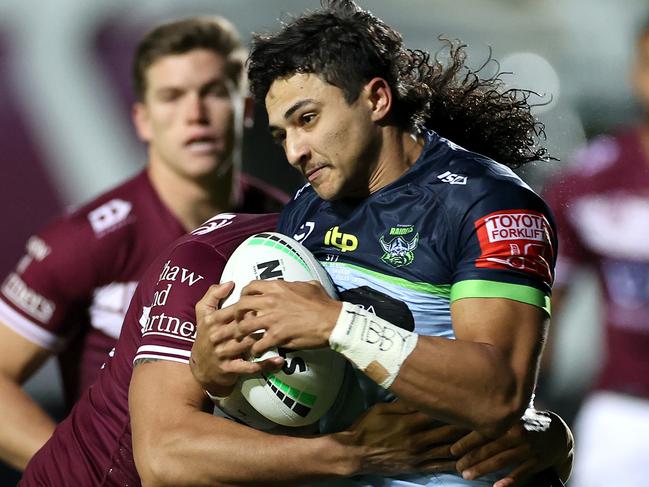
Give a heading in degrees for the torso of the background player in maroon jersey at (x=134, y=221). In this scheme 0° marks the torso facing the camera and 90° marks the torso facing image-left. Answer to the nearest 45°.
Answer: approximately 315°
